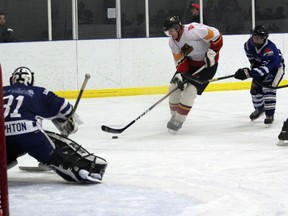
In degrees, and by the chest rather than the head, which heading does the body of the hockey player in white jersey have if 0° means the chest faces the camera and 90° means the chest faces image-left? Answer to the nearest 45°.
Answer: approximately 45°

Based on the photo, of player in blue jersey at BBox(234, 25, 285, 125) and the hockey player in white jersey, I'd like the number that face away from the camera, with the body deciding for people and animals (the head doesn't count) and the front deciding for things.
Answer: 0

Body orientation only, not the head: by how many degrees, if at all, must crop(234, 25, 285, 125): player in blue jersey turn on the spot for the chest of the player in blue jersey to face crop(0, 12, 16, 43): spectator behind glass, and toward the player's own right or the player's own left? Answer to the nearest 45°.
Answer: approximately 90° to the player's own right

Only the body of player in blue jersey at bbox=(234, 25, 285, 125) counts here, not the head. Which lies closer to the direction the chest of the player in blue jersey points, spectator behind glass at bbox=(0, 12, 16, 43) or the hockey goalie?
the hockey goalie

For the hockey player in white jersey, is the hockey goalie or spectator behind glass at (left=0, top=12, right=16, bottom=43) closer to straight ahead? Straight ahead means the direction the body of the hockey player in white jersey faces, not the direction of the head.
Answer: the hockey goalie

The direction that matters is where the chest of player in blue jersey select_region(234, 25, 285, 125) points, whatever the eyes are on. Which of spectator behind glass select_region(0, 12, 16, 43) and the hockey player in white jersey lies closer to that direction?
the hockey player in white jersey

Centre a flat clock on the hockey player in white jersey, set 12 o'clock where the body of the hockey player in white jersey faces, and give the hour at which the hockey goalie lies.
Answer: The hockey goalie is roughly at 11 o'clock from the hockey player in white jersey.

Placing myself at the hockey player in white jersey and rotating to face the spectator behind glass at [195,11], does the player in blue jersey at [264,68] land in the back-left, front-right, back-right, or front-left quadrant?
front-right

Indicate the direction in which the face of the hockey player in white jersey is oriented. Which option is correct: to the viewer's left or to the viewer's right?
to the viewer's left

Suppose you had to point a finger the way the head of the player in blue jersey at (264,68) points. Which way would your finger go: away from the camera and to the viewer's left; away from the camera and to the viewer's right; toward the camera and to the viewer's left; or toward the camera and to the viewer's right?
toward the camera and to the viewer's left

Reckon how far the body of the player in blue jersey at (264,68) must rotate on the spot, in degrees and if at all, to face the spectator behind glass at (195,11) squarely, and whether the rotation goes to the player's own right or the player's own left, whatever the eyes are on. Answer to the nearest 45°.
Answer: approximately 135° to the player's own right

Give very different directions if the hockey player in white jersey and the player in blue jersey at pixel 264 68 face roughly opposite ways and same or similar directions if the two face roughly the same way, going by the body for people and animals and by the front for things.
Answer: same or similar directions

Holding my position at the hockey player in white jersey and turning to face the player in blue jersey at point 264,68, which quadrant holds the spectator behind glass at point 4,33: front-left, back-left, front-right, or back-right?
back-left

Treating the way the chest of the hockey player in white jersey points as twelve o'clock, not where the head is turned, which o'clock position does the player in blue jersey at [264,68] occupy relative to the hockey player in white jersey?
The player in blue jersey is roughly at 7 o'clock from the hockey player in white jersey.

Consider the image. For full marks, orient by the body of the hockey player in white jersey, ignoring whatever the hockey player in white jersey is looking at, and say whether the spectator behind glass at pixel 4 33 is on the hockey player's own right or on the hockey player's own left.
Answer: on the hockey player's own right

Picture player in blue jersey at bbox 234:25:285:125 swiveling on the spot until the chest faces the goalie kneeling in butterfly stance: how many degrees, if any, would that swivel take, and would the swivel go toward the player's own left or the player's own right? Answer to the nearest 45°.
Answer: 0° — they already face them

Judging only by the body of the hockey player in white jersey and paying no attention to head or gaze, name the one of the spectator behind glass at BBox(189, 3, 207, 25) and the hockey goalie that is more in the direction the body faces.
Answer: the hockey goalie
